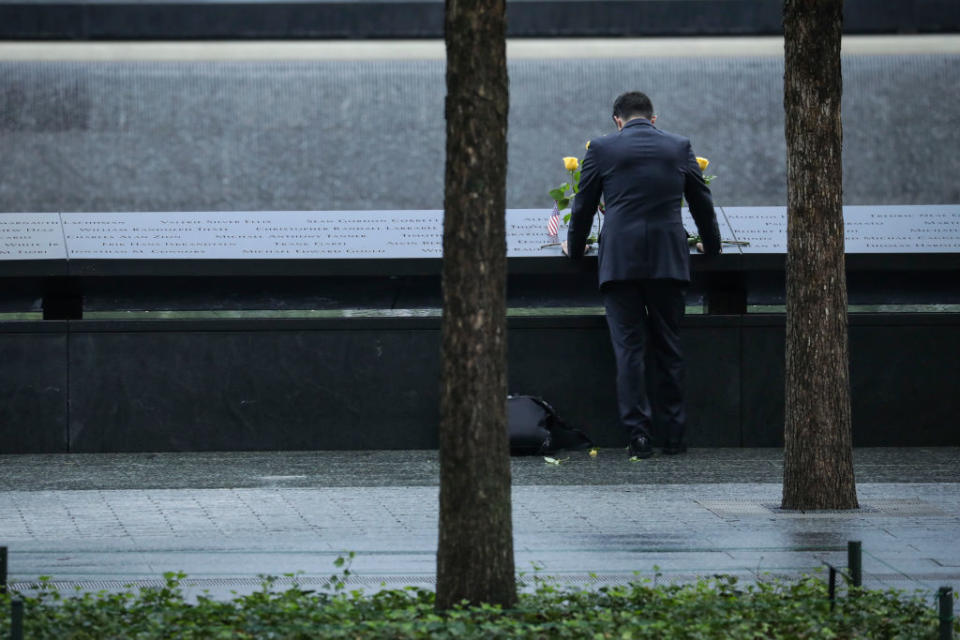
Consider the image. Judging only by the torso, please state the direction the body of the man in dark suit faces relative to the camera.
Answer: away from the camera

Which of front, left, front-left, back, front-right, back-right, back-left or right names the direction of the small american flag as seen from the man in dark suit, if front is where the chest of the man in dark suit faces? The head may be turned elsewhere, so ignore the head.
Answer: front-left

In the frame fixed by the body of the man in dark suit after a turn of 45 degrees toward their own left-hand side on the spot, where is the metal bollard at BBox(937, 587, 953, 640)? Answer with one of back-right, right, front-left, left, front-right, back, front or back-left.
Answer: back-left

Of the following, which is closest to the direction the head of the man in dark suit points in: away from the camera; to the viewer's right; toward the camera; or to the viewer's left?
away from the camera

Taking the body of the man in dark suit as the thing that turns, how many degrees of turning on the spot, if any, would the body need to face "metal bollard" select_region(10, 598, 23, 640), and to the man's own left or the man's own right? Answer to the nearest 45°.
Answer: approximately 180°

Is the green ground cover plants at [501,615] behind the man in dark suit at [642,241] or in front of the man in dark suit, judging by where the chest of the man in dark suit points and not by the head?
behind

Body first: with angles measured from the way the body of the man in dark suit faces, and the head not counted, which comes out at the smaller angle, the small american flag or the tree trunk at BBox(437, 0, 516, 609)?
the small american flag

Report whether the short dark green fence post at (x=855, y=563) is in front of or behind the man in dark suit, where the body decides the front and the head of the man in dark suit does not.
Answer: behind

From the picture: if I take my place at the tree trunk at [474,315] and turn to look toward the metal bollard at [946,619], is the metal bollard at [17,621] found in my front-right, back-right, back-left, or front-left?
back-right

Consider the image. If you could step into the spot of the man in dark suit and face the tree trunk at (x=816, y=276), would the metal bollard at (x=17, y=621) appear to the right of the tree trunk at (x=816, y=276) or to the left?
right

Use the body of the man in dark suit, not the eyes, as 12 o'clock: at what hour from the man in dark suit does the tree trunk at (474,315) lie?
The tree trunk is roughly at 6 o'clock from the man in dark suit.
